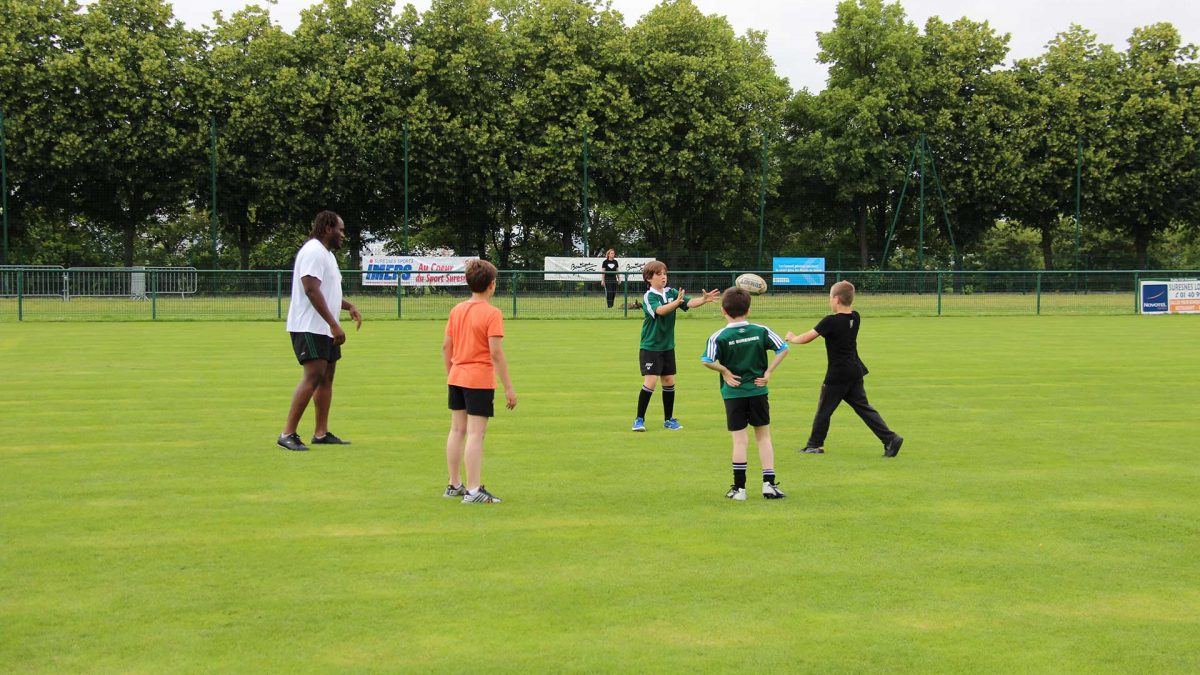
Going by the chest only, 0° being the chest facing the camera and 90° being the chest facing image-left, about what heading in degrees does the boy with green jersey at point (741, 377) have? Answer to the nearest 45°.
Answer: approximately 180°

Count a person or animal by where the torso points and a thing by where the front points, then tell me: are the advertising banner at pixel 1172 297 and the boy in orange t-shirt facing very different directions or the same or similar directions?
very different directions

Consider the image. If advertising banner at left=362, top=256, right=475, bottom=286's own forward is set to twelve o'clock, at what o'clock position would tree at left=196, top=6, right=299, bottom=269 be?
The tree is roughly at 5 o'clock from the advertising banner.

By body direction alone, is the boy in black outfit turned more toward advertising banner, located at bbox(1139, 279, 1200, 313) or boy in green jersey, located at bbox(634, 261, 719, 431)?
the boy in green jersey

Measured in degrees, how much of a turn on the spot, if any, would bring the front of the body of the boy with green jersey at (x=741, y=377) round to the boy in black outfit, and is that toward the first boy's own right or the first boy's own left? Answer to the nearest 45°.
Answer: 0° — they already face them

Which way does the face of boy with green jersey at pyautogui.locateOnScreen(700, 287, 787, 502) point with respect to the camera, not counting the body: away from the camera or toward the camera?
away from the camera

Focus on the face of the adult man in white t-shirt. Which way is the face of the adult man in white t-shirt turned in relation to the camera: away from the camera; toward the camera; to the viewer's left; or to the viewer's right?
to the viewer's right

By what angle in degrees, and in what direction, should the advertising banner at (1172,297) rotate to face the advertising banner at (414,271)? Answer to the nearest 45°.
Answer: approximately 90° to its right

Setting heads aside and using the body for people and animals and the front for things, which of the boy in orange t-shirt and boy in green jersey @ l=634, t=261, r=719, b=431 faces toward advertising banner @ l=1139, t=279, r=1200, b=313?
the boy in orange t-shirt

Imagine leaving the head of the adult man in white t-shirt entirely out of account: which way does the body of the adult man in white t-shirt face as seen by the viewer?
to the viewer's right

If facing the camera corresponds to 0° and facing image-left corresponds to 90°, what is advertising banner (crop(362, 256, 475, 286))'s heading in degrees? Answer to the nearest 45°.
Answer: approximately 0°

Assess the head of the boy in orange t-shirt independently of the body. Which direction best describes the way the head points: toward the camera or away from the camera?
away from the camera

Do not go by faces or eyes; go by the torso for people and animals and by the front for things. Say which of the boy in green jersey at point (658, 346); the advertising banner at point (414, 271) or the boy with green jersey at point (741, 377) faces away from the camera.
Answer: the boy with green jersey
